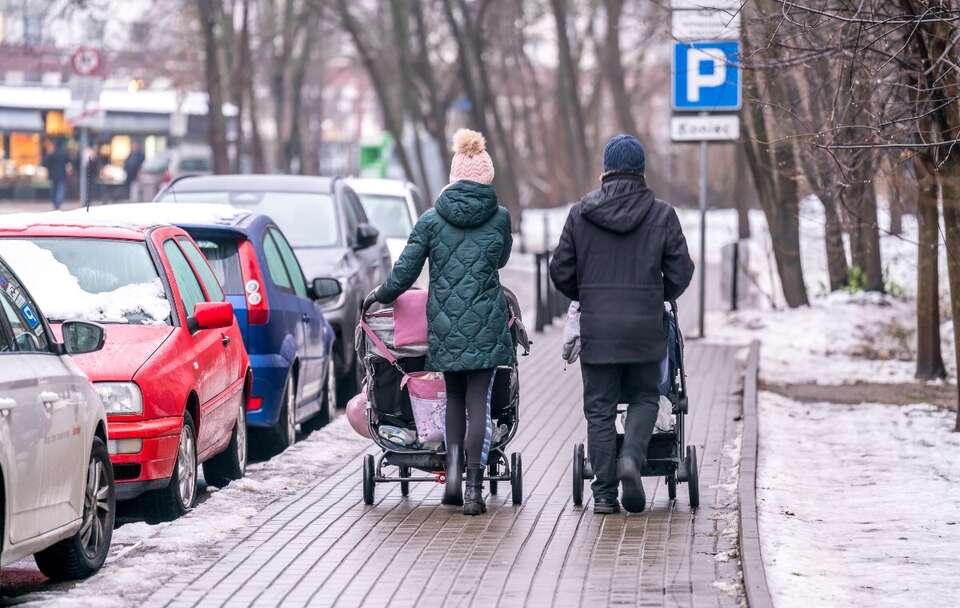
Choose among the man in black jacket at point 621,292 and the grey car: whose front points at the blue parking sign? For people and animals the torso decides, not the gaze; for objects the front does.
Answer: the man in black jacket

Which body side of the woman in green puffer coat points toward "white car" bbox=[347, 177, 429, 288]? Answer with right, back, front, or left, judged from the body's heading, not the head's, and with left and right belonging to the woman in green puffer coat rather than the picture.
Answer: front

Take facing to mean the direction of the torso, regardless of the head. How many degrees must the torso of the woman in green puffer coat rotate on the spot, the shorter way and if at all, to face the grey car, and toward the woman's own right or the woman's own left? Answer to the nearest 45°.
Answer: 0° — they already face it

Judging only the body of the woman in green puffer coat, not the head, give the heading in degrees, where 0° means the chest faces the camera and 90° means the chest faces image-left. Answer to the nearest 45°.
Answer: approximately 180°

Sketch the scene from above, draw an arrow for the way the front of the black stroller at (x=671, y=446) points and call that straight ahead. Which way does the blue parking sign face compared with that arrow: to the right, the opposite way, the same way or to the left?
the opposite way

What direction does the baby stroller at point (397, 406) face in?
away from the camera

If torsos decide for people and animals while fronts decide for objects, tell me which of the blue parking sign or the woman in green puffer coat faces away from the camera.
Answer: the woman in green puffer coat

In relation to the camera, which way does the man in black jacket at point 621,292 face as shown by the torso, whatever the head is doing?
away from the camera

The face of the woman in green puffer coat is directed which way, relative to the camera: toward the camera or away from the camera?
away from the camera

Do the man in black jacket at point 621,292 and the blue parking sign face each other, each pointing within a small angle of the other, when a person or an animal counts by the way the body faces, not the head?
yes

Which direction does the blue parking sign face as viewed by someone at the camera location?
facing the viewer
